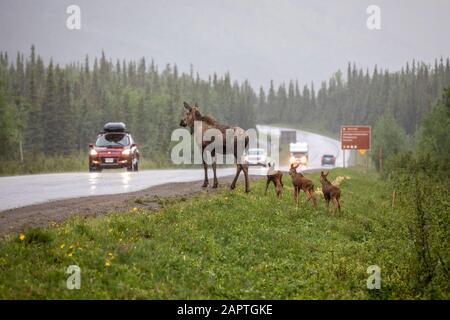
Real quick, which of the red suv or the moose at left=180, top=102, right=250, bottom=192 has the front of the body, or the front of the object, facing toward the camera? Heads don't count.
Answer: the red suv

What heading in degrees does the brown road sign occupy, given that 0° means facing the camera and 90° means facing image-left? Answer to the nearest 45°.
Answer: approximately 0°

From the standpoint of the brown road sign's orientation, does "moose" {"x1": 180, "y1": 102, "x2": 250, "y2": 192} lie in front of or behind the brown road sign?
in front

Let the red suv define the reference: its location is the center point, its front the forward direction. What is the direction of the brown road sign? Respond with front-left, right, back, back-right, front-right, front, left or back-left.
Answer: back-left

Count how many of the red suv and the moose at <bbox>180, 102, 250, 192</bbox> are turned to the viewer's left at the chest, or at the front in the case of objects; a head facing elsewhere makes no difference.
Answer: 1

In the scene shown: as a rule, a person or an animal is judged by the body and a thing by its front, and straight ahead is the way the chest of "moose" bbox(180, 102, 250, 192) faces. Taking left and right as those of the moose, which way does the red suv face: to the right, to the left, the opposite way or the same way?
to the left

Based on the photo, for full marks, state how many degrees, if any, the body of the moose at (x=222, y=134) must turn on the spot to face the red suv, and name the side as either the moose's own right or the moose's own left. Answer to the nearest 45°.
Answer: approximately 45° to the moose's own right

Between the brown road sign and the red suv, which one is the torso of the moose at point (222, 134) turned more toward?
the red suv

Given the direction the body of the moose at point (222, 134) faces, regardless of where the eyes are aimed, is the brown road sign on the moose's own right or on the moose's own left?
on the moose's own right

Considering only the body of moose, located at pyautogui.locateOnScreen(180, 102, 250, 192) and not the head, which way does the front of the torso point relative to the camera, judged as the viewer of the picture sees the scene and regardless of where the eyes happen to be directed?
to the viewer's left

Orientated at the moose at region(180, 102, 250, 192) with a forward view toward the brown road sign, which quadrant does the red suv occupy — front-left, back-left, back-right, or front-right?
front-left

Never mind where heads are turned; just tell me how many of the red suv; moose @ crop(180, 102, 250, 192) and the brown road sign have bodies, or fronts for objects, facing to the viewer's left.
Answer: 1

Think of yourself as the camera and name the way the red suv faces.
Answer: facing the viewer

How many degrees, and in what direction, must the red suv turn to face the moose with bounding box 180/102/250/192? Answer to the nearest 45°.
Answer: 0° — it already faces it

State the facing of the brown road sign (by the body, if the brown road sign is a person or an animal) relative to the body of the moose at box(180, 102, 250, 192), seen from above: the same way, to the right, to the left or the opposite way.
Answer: to the left

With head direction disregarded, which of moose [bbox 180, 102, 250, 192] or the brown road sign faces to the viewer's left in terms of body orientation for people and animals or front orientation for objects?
the moose
